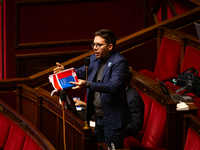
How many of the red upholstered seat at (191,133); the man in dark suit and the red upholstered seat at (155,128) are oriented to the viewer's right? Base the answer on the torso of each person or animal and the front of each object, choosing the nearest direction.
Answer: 0

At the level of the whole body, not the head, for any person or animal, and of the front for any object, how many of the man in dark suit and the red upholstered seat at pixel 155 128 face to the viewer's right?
0

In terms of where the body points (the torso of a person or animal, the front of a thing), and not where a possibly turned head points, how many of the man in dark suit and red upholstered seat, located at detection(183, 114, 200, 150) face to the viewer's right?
0

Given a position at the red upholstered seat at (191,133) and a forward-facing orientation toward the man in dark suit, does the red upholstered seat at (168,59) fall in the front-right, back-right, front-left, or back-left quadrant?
front-right

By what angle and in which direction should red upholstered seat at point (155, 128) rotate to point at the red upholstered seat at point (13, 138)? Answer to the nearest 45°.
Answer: approximately 45° to its right

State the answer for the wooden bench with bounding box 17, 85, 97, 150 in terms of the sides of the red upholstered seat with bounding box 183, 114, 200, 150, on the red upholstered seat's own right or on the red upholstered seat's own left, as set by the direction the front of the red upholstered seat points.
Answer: on the red upholstered seat's own right

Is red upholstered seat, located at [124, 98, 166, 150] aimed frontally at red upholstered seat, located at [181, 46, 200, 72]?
no

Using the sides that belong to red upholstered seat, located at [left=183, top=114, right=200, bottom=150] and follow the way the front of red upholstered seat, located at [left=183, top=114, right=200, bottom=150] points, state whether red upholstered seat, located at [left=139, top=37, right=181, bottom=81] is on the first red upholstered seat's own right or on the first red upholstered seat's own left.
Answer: on the first red upholstered seat's own right

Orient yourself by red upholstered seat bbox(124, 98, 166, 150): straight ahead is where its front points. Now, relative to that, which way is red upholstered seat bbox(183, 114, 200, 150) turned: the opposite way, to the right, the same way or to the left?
the same way

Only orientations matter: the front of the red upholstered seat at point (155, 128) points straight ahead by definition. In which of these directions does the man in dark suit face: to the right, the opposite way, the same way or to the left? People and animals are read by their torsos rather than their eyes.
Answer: the same way

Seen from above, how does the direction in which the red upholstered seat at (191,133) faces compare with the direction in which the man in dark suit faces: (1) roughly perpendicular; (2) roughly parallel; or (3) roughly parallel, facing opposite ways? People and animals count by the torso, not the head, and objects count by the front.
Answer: roughly parallel

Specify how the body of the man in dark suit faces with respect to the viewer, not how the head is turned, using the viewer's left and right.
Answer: facing the viewer and to the left of the viewer
